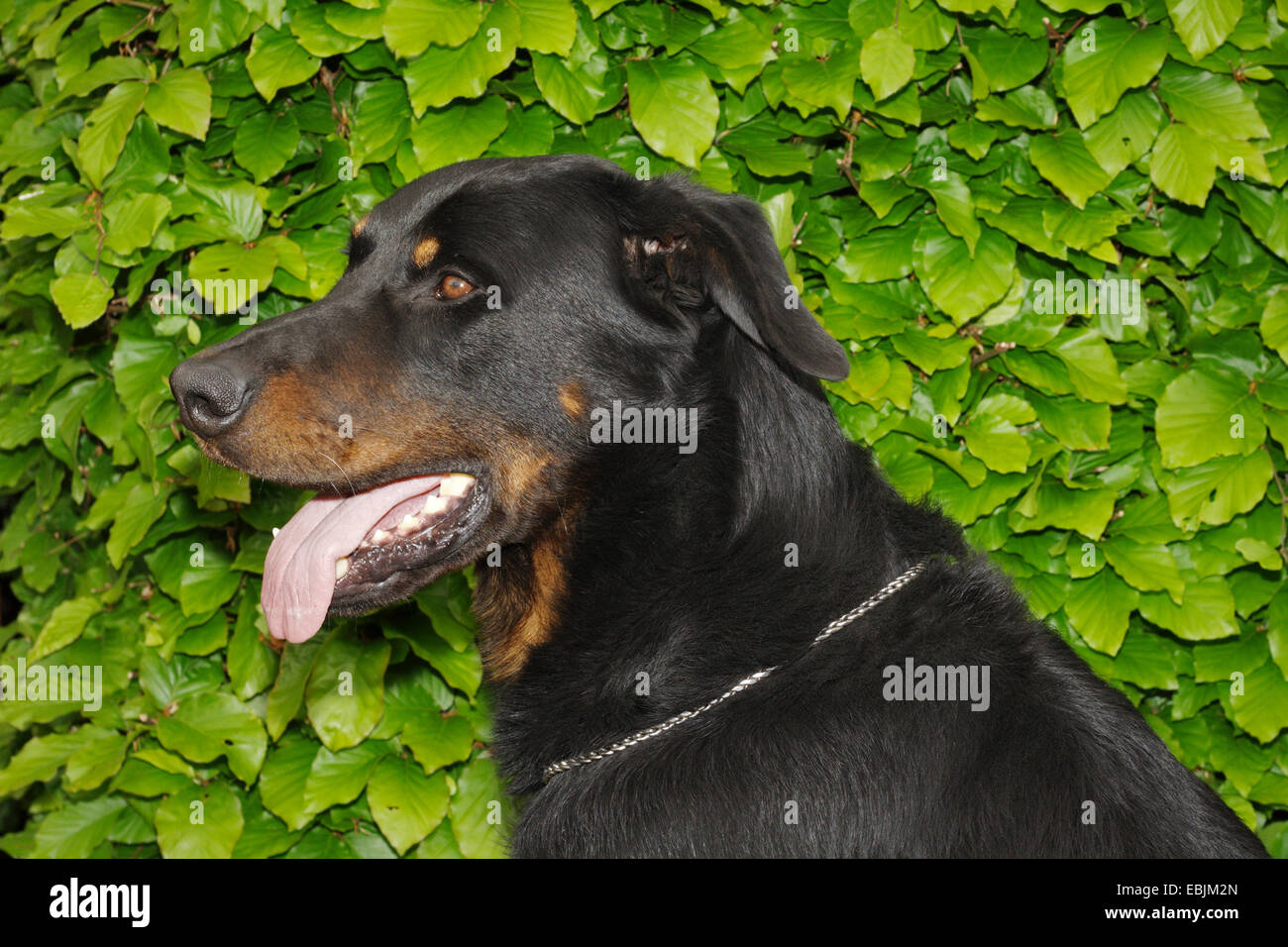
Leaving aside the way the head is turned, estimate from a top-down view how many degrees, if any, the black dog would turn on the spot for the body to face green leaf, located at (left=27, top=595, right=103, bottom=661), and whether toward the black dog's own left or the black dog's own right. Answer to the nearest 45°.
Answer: approximately 45° to the black dog's own right

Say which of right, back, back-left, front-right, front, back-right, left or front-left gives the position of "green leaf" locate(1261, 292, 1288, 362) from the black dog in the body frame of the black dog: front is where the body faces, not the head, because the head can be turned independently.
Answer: back-right

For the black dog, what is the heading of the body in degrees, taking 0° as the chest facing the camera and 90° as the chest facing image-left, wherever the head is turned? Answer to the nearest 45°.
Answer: approximately 90°

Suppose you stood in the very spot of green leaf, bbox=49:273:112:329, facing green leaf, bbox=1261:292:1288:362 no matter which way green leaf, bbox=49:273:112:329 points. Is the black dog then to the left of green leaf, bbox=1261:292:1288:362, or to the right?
right

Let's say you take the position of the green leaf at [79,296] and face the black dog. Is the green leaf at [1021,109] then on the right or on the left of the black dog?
left

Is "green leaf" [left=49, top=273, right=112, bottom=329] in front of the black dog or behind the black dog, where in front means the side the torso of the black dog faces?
in front
